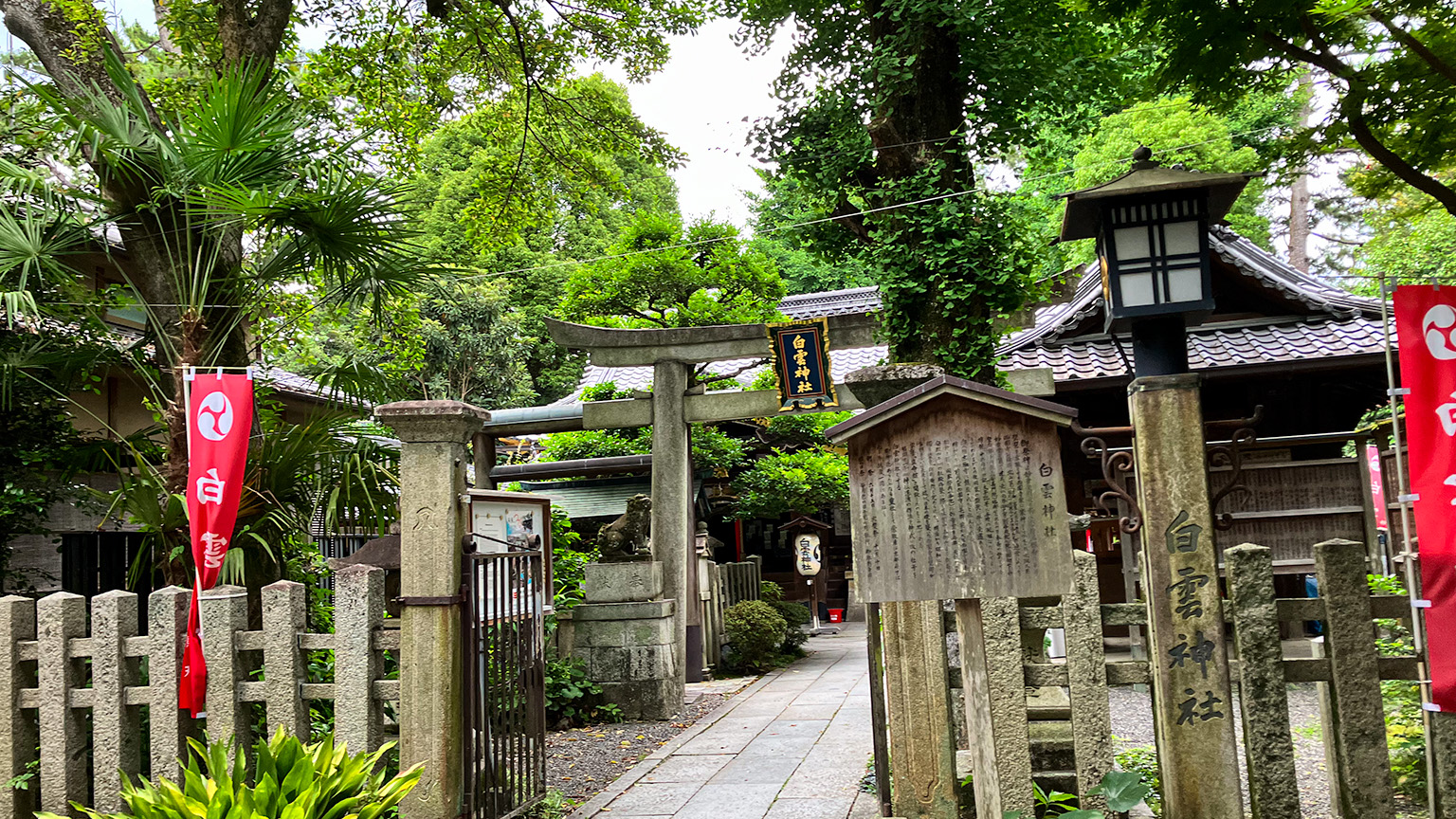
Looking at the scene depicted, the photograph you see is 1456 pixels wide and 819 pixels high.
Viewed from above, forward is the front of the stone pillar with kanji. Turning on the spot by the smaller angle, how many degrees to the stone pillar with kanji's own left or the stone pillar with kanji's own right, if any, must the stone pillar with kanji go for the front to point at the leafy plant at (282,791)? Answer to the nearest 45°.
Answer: approximately 45° to the stone pillar with kanji's own right

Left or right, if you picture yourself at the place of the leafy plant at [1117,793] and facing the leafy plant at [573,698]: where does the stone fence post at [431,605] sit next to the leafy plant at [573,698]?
left

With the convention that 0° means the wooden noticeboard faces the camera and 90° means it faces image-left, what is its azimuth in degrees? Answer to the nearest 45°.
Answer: approximately 0°

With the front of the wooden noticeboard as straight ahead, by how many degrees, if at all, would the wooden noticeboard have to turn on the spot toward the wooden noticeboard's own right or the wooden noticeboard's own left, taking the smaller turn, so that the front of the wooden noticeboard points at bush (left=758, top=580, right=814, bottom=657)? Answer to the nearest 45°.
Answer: approximately 180°

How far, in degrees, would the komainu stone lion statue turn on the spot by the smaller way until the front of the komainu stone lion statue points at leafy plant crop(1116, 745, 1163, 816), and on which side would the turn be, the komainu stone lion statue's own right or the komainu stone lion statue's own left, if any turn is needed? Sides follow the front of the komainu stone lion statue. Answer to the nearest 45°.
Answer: approximately 45° to the komainu stone lion statue's own right
